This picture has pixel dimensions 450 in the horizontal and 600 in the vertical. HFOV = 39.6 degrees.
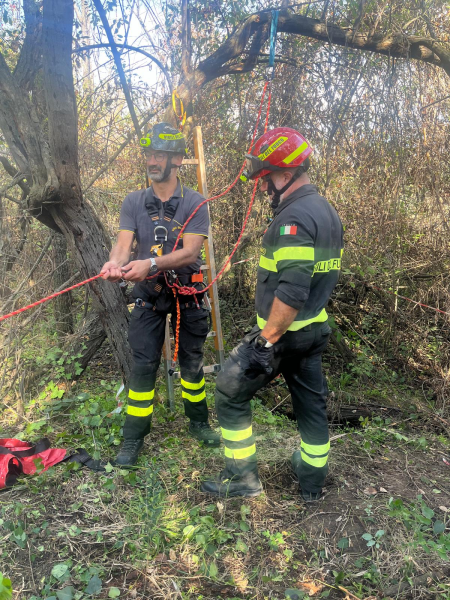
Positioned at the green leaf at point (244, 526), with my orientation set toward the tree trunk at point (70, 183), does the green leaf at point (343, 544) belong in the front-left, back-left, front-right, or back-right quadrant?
back-right

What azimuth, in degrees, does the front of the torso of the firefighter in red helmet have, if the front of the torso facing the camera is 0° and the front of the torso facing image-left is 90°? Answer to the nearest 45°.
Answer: approximately 90°

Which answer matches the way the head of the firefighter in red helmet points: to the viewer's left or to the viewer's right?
to the viewer's left

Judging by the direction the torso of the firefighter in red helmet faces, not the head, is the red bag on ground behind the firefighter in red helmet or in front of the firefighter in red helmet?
in front
